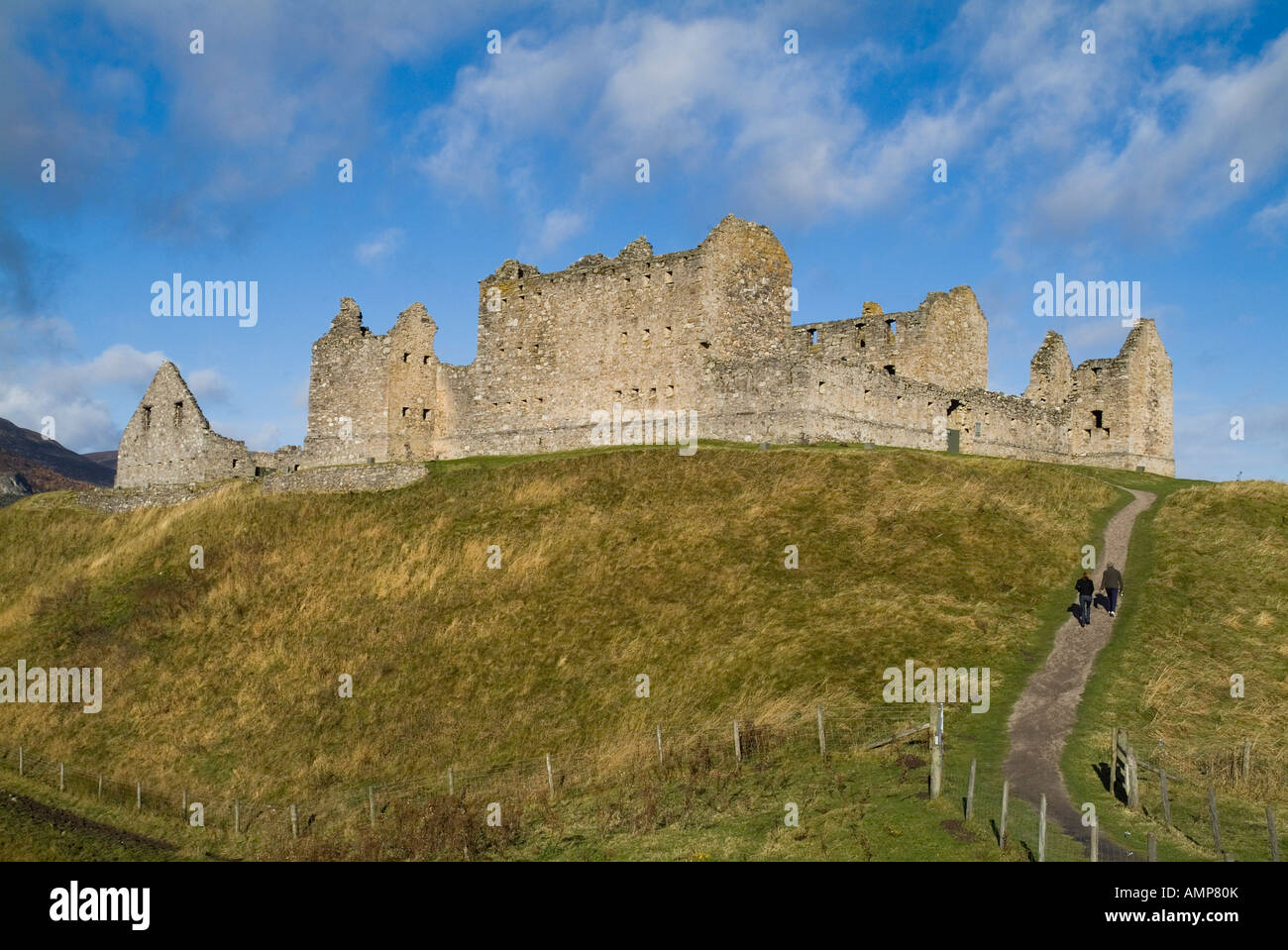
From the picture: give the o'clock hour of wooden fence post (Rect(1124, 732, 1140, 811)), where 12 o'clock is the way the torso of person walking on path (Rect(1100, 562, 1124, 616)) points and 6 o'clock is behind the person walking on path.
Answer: The wooden fence post is roughly at 6 o'clock from the person walking on path.

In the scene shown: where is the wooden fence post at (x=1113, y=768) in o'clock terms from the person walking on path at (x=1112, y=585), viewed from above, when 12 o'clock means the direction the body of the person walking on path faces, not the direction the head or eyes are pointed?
The wooden fence post is roughly at 6 o'clock from the person walking on path.

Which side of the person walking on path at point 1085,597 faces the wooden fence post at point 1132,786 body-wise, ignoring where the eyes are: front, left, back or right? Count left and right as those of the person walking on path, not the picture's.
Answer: back

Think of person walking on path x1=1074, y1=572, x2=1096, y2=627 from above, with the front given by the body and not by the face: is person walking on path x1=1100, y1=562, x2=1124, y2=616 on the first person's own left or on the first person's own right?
on the first person's own right

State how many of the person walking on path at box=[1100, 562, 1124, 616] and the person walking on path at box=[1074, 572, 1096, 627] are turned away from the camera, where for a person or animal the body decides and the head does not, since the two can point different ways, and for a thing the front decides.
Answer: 2

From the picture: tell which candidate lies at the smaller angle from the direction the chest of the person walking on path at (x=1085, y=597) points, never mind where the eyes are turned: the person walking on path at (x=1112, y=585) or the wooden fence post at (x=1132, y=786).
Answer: the person walking on path

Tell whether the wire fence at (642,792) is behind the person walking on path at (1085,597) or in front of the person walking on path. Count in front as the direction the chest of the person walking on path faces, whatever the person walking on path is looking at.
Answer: behind

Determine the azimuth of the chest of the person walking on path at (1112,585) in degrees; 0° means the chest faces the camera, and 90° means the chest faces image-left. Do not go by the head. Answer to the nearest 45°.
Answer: approximately 180°

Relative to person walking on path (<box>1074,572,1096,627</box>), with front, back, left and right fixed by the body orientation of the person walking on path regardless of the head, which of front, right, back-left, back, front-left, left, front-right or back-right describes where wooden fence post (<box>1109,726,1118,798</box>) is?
back

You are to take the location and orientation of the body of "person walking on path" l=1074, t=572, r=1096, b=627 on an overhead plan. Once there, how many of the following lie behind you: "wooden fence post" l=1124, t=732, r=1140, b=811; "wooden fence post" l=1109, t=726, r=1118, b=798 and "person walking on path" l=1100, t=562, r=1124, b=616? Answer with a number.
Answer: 2

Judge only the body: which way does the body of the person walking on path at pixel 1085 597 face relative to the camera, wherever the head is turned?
away from the camera
